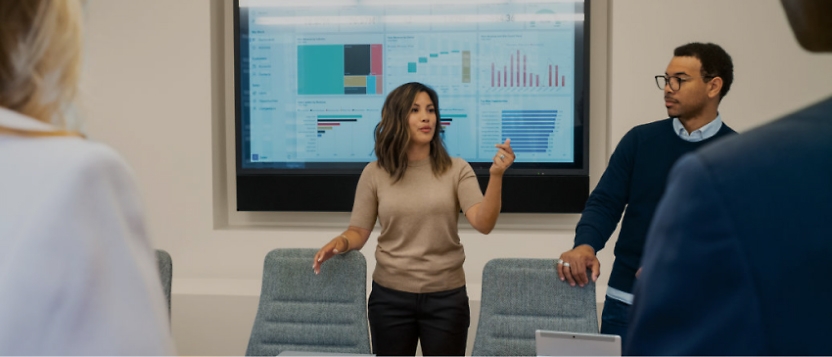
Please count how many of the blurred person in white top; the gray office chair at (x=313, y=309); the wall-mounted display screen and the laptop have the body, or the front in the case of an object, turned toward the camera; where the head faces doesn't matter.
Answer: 2

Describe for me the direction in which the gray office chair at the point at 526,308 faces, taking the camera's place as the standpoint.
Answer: facing the viewer

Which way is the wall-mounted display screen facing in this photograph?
toward the camera

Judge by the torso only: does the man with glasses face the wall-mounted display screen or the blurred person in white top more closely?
the blurred person in white top

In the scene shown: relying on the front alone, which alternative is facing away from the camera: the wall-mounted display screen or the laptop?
the laptop

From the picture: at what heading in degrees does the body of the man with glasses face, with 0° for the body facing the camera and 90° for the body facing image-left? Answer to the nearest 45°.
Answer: approximately 45°

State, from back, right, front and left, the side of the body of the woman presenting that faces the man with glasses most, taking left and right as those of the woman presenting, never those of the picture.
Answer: left

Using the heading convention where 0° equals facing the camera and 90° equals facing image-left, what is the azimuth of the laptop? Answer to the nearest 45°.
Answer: approximately 180°

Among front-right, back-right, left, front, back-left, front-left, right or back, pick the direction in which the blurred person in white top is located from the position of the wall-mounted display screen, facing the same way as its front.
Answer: front

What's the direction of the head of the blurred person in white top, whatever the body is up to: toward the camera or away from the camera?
away from the camera

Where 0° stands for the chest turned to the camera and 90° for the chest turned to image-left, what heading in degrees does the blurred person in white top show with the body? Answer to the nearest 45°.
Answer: approximately 180°

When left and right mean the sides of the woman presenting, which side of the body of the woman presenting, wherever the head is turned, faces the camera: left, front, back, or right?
front

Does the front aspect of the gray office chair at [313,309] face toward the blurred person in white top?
yes

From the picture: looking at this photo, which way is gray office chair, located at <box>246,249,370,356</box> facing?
toward the camera

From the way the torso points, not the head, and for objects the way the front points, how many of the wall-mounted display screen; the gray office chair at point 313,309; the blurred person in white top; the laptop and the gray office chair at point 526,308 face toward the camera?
3

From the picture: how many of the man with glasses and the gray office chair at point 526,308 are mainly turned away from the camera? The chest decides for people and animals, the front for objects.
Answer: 0
